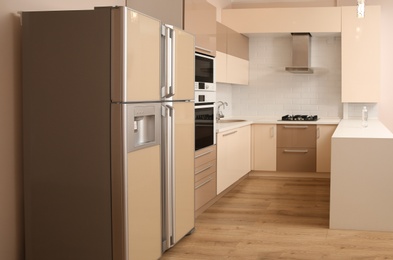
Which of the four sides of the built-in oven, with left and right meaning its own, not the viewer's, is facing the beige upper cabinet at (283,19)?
left

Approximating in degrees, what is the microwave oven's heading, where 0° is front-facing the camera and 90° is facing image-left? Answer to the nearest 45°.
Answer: approximately 315°

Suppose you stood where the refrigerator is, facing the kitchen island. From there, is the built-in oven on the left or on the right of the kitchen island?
left

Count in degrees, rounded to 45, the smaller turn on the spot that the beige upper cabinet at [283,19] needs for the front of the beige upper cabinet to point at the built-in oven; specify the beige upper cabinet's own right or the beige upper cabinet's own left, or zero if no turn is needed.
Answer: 0° — it already faces it

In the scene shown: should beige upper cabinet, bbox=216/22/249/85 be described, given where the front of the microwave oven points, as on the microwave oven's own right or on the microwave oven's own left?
on the microwave oven's own left

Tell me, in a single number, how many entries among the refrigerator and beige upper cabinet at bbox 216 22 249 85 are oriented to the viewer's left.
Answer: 0

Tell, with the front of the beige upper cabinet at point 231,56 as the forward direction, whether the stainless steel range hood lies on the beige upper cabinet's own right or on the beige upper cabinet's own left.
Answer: on the beige upper cabinet's own left

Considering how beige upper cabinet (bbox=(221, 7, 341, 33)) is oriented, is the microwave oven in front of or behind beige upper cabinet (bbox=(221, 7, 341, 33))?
in front

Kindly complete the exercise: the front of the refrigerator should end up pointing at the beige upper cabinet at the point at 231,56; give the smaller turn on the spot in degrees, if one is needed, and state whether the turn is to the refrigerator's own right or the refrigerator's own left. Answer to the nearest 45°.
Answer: approximately 90° to the refrigerator's own left

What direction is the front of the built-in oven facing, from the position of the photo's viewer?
facing the viewer and to the right of the viewer

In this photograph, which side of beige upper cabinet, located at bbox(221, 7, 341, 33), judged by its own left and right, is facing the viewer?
front

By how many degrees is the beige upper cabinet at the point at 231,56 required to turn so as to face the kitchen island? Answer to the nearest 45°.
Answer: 0° — it already faces it

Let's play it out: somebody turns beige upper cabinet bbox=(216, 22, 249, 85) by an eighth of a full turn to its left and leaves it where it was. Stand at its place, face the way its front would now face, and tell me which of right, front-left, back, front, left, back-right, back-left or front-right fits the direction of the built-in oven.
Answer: right

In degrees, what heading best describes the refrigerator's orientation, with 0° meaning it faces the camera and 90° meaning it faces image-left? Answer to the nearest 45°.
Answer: approximately 315°
